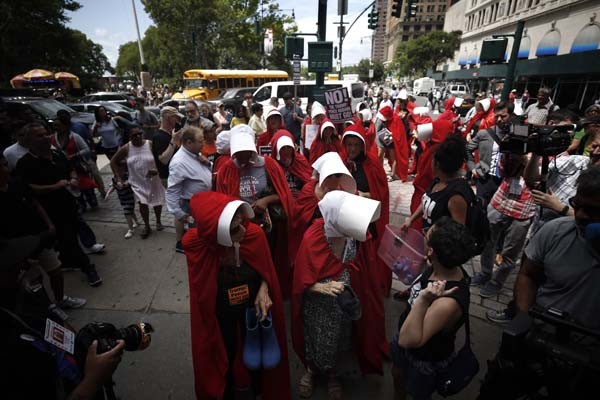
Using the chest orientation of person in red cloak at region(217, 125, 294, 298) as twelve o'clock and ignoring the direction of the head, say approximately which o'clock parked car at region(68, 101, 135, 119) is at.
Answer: The parked car is roughly at 5 o'clock from the person in red cloak.

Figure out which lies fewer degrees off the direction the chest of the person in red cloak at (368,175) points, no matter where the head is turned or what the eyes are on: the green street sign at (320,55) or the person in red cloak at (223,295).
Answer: the person in red cloak

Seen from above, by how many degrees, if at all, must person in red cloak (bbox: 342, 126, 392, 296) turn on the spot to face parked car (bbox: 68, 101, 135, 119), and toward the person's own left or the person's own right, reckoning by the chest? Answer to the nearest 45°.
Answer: approximately 90° to the person's own right

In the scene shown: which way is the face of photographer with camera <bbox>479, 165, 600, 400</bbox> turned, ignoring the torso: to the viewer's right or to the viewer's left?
to the viewer's left

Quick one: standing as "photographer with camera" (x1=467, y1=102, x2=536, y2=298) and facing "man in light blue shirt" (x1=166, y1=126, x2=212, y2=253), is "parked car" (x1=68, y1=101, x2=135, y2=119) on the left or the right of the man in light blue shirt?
right

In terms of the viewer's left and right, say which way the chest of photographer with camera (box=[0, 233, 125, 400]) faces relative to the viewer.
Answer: facing to the right of the viewer

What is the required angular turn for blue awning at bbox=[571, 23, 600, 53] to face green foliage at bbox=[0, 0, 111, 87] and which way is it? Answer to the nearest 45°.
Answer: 0° — it already faces it

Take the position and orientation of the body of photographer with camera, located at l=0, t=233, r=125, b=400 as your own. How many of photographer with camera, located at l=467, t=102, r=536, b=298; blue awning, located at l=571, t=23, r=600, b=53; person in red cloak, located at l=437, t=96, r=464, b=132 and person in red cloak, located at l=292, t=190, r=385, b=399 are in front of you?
4
